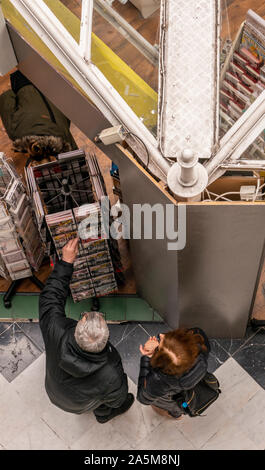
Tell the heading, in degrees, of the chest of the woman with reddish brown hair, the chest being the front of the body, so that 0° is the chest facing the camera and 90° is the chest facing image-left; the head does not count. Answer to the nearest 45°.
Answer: approximately 135°

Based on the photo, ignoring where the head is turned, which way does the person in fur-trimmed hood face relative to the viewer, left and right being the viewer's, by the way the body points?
facing the viewer

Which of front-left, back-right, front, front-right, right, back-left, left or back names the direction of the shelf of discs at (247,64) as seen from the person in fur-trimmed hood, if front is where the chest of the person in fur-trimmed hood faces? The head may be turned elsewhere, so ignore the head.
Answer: left

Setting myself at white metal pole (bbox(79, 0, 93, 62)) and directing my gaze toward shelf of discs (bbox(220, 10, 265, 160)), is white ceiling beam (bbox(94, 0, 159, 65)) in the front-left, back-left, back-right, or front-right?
front-left

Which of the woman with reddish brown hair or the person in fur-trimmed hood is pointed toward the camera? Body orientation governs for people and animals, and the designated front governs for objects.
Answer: the person in fur-trimmed hood

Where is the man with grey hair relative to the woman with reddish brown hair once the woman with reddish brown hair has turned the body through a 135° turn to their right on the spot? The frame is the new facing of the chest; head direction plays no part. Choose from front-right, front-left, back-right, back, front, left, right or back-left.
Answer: back

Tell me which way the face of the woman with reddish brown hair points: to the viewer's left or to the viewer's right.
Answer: to the viewer's left

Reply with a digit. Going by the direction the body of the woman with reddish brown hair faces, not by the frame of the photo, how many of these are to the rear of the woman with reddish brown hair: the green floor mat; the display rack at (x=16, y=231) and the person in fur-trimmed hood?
0

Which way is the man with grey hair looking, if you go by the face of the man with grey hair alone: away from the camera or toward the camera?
away from the camera

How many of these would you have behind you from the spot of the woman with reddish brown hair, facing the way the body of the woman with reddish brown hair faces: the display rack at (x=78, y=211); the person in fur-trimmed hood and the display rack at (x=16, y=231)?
0
